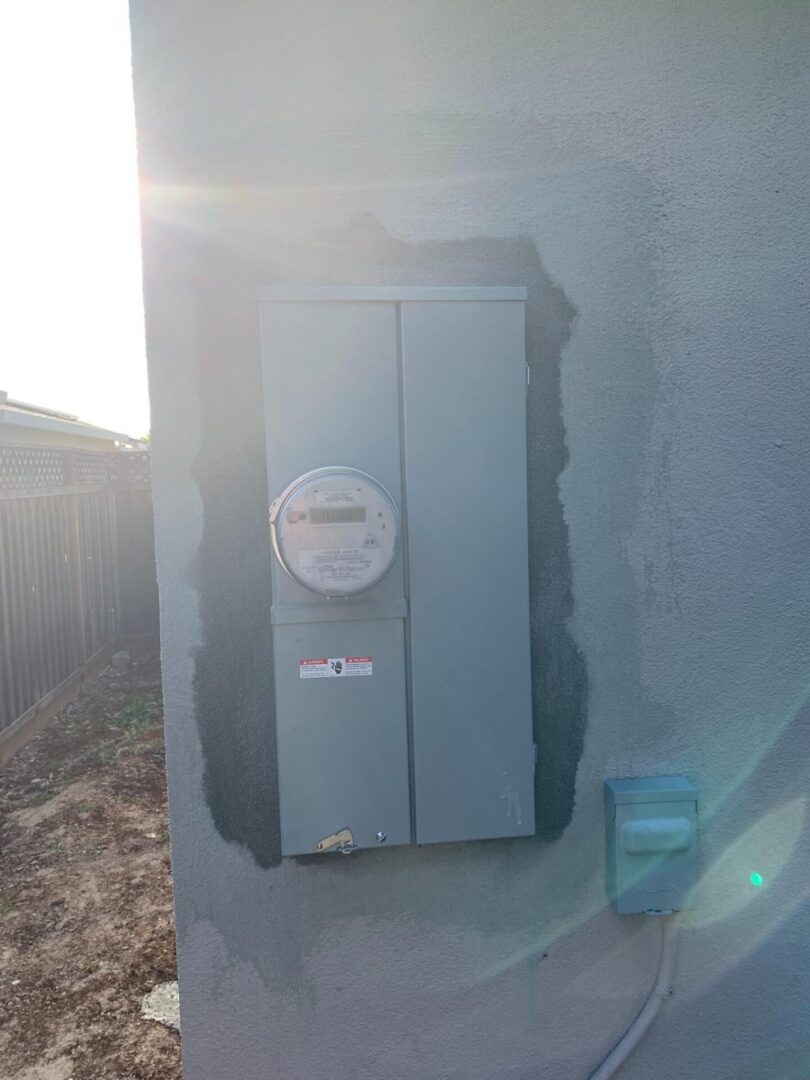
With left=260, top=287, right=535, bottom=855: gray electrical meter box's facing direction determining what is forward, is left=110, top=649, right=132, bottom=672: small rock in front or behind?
behind

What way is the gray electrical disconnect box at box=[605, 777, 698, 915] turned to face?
toward the camera

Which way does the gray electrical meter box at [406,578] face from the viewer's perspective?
toward the camera

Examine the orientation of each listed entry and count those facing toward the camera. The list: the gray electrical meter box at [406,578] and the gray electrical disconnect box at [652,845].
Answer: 2

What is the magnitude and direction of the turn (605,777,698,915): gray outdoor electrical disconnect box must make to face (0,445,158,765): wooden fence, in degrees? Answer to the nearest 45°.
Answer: approximately 135° to its right

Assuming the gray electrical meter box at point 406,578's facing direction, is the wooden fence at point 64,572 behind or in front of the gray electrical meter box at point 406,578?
behind

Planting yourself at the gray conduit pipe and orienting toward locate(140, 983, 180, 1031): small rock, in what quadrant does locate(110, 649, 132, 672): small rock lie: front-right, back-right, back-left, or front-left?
front-right

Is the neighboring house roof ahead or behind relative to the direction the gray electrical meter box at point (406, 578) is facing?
behind
